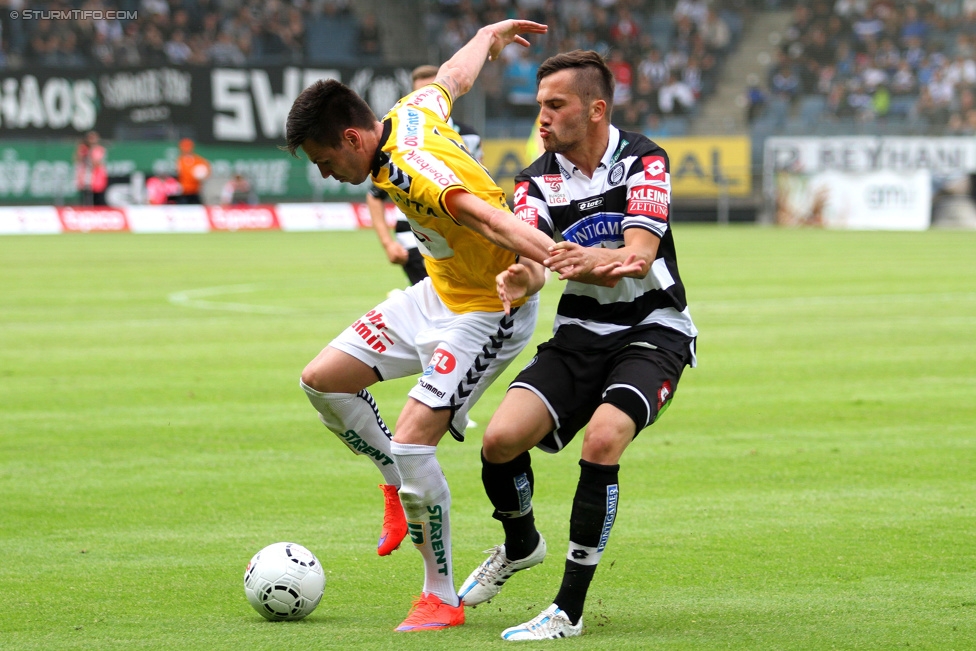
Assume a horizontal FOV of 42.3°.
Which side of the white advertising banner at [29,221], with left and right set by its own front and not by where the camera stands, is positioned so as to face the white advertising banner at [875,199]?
left

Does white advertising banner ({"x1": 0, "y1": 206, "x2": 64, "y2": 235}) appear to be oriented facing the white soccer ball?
yes

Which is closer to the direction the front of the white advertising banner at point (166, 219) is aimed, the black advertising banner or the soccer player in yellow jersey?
the soccer player in yellow jersey

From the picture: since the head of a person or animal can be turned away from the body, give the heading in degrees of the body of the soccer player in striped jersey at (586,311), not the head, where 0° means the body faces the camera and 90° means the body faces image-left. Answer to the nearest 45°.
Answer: approximately 45°
